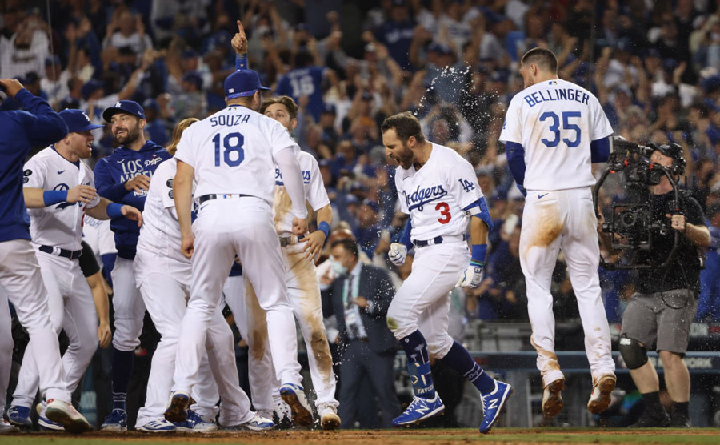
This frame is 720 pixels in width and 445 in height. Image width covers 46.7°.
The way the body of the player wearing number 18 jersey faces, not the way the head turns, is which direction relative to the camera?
away from the camera

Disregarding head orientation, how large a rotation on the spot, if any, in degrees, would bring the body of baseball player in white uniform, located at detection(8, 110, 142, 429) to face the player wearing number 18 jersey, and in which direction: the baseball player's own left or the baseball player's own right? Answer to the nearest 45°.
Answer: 0° — they already face them

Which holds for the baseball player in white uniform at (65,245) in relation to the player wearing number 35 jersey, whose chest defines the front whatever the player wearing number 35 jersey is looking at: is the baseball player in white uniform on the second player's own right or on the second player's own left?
on the second player's own left

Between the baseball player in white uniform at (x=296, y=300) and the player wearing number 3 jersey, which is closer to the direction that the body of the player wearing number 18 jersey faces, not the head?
the baseball player in white uniform

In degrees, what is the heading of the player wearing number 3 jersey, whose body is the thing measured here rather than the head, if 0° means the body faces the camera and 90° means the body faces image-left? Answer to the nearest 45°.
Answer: approximately 45°

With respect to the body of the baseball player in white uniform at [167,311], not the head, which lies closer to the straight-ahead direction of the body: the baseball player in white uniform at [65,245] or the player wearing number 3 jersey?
the player wearing number 3 jersey

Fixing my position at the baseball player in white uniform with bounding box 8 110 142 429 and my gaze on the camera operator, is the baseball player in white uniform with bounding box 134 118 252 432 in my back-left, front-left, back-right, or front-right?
front-right

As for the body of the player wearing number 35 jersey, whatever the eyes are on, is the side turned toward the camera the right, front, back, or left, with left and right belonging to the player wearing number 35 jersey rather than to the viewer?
back

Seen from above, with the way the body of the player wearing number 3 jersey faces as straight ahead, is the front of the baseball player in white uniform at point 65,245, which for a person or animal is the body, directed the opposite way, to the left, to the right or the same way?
to the left

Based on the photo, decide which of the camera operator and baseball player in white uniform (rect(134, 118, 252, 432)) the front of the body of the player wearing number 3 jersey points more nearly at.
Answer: the baseball player in white uniform

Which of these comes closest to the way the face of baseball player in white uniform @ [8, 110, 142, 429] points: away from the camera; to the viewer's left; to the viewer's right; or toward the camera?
to the viewer's right

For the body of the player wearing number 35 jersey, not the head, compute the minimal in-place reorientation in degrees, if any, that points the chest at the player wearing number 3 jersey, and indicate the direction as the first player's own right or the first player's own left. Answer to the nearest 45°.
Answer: approximately 90° to the first player's own left

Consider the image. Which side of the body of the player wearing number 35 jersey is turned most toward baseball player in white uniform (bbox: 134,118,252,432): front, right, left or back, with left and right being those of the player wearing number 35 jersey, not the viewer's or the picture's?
left

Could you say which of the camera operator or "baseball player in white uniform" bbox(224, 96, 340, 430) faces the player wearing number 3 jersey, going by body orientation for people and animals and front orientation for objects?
the camera operator
